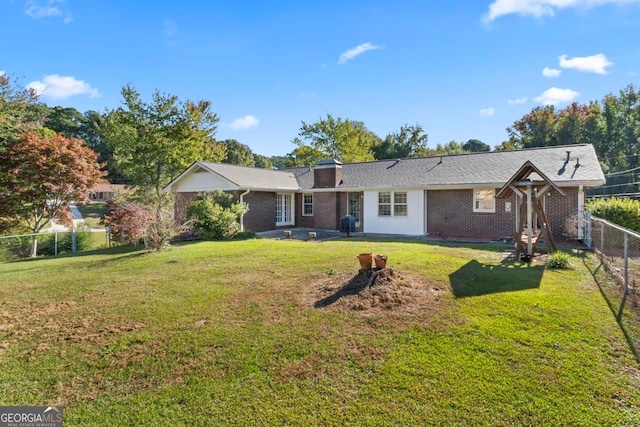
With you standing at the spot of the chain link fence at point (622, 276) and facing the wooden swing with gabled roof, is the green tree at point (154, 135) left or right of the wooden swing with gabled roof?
left

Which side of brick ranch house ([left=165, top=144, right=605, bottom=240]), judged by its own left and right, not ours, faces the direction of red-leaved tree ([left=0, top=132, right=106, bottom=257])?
left

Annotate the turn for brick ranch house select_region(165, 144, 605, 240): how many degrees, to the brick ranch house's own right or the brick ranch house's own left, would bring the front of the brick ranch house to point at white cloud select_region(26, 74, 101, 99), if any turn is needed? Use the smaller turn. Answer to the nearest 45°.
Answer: approximately 90° to the brick ranch house's own left

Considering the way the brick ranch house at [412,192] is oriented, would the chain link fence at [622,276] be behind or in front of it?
behind

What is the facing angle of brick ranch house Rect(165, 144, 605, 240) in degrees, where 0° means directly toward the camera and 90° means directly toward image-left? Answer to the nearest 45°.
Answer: approximately 180°

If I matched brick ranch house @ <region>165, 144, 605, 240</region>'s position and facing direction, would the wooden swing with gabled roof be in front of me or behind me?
behind
